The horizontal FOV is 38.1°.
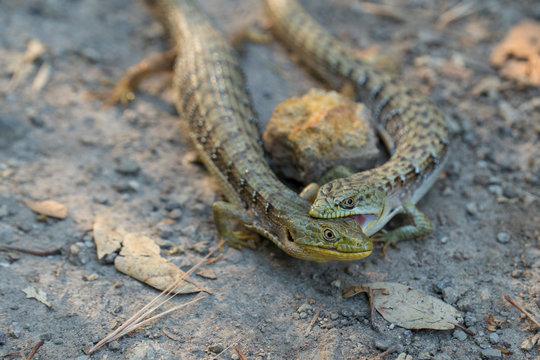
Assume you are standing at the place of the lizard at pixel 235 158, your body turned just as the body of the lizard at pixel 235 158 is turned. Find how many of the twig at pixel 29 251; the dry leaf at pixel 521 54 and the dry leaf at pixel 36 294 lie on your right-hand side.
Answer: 2

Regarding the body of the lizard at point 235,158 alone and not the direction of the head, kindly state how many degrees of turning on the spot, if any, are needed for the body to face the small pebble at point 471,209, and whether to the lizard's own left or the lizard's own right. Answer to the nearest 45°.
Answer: approximately 45° to the lizard's own left

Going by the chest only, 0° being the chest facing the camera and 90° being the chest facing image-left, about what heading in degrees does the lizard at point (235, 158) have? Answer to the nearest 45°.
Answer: approximately 315°

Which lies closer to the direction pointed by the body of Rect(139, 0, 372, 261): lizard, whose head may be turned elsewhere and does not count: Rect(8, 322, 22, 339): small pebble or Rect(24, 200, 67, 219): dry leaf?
the small pebble

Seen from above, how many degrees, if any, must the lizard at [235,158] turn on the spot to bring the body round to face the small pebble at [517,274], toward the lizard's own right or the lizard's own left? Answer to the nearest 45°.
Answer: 0° — it already faces it

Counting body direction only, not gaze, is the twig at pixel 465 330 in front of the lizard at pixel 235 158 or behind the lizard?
in front

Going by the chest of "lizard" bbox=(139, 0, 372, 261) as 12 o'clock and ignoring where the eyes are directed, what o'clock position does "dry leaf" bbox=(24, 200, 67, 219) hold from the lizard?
The dry leaf is roughly at 4 o'clock from the lizard.

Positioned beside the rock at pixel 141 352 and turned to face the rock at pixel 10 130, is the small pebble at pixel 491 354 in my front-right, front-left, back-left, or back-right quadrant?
back-right

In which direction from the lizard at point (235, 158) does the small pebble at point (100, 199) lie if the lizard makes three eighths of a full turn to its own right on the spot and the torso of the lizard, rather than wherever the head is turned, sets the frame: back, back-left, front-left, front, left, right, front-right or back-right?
front

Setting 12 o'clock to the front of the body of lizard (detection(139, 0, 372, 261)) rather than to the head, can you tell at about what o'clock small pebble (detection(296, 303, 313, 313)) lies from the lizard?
The small pebble is roughly at 1 o'clock from the lizard.

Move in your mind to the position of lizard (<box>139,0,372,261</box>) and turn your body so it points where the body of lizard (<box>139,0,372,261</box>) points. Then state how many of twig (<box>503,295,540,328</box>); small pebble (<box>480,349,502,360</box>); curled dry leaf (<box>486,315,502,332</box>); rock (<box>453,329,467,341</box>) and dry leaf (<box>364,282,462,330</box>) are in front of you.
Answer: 5

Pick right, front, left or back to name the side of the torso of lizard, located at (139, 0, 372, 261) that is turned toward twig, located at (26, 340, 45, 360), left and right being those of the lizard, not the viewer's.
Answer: right
